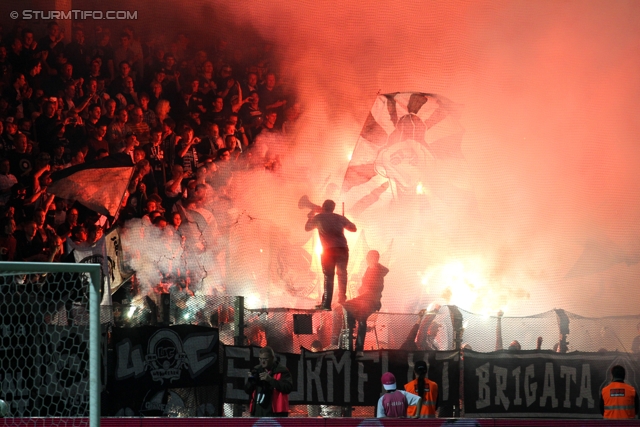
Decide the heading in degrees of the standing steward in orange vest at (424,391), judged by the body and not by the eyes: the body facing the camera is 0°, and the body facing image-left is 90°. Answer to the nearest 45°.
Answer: approximately 180°

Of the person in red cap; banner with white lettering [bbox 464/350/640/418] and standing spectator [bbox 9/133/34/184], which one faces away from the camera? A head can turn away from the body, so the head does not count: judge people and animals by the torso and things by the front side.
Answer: the person in red cap

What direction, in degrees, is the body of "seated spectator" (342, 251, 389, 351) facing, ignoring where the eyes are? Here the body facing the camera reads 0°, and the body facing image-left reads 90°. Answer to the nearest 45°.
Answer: approximately 135°

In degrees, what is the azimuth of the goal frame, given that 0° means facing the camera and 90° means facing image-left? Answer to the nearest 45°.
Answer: approximately 0°

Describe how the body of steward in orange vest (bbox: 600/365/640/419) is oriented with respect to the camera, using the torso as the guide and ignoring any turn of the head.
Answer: away from the camera

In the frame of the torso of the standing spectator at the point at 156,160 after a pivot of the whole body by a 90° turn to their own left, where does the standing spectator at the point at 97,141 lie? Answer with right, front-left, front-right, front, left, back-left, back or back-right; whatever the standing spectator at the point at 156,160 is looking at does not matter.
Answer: back-left

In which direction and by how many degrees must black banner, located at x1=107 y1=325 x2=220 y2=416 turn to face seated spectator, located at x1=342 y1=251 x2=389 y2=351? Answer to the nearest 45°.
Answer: approximately 135° to its left

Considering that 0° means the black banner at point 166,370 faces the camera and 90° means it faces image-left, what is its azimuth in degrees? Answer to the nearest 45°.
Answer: approximately 0°
